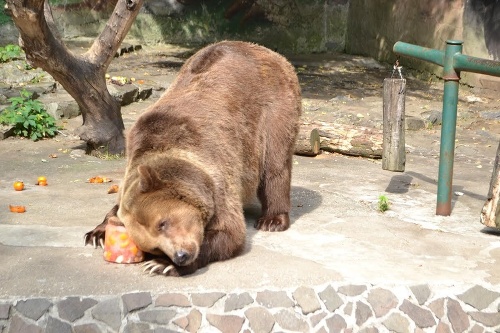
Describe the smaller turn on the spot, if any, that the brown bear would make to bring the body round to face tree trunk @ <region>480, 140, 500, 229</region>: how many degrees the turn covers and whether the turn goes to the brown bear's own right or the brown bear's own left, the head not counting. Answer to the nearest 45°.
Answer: approximately 135° to the brown bear's own left

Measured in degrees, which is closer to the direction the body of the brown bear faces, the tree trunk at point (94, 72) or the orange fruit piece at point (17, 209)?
the orange fruit piece

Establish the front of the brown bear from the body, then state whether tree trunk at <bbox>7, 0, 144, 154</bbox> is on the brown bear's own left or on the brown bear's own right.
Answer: on the brown bear's own right

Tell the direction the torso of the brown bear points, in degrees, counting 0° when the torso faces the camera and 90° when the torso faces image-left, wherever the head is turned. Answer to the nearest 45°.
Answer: approximately 45°

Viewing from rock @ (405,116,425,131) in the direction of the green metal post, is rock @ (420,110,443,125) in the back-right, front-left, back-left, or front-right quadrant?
back-left

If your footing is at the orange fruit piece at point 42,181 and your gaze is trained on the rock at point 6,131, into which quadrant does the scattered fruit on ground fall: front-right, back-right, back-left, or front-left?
back-right

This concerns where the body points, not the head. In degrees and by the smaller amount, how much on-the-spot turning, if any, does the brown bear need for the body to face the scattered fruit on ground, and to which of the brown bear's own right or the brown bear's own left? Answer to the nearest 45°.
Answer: approximately 90° to the brown bear's own right

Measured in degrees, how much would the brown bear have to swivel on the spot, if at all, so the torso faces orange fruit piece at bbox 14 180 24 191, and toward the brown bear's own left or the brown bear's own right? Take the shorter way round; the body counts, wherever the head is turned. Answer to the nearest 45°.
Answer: approximately 90° to the brown bear's own right

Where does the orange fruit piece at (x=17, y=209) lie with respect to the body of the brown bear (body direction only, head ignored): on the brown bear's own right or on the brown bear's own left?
on the brown bear's own right

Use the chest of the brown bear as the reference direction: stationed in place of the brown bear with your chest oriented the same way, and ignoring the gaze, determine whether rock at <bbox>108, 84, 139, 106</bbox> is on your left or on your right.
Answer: on your right

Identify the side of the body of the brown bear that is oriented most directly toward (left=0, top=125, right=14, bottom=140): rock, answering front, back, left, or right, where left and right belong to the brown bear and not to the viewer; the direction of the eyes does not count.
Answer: right
